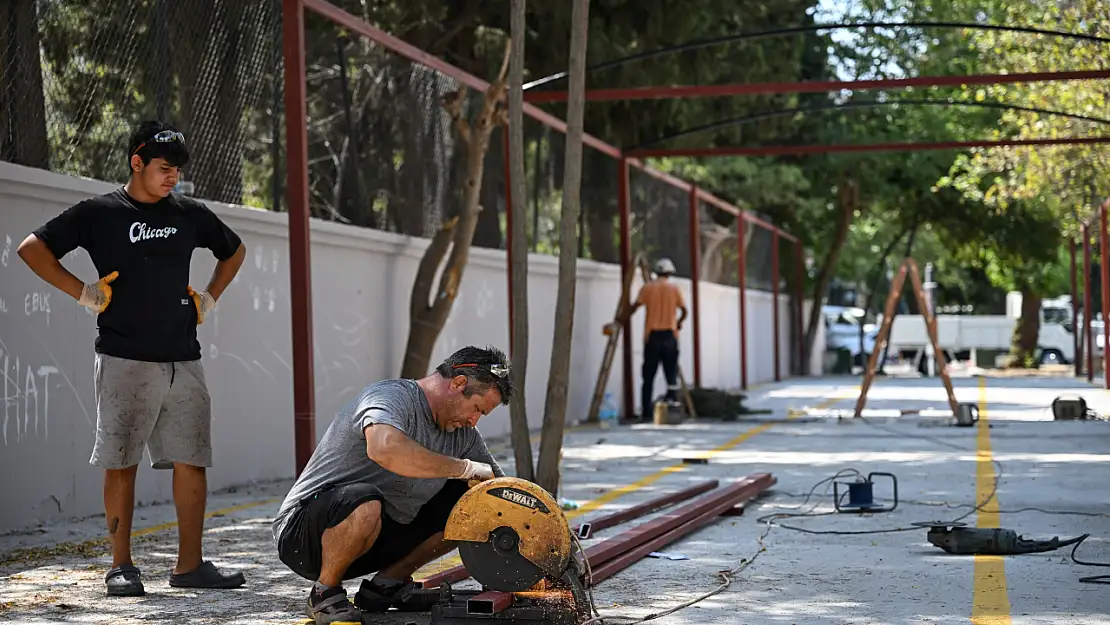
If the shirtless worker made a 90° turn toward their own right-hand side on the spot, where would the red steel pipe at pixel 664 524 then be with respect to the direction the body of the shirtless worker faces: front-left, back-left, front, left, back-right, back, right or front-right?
right

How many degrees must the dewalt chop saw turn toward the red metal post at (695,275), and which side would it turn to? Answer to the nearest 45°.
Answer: approximately 90° to its right

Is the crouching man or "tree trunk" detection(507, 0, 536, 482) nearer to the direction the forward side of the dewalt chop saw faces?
the crouching man

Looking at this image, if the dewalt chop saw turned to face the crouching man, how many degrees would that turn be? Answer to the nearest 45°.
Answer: approximately 45° to its right

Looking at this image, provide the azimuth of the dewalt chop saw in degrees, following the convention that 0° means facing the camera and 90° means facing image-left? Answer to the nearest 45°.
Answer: approximately 90°

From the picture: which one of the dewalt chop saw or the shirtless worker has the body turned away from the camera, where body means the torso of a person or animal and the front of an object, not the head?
the shirtless worker

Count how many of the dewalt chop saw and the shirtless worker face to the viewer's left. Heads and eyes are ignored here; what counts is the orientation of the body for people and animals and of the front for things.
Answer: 1

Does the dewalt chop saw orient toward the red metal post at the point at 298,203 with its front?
no

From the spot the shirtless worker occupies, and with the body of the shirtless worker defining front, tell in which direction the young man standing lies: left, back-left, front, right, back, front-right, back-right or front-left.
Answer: back

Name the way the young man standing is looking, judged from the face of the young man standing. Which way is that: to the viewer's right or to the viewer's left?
to the viewer's right

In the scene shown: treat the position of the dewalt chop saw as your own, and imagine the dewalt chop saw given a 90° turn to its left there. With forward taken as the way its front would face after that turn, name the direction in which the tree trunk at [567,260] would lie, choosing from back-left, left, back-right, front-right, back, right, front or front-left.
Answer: back

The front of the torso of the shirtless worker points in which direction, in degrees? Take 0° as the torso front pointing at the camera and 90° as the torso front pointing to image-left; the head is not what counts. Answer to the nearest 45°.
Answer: approximately 180°

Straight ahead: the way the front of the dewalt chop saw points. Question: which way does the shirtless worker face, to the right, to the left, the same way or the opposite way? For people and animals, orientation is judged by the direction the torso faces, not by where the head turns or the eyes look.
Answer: to the right

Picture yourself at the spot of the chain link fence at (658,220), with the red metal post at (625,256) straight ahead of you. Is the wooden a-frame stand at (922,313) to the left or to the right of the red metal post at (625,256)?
left

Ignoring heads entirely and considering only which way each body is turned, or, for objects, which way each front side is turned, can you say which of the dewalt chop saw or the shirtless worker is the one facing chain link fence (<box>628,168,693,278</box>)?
the shirtless worker

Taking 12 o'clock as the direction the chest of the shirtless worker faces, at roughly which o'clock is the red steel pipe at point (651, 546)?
The red steel pipe is roughly at 6 o'clock from the shirtless worker.

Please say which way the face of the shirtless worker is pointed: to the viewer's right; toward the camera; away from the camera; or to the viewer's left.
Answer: away from the camera

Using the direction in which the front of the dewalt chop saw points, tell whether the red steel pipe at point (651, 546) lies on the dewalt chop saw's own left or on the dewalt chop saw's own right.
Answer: on the dewalt chop saw's own right
